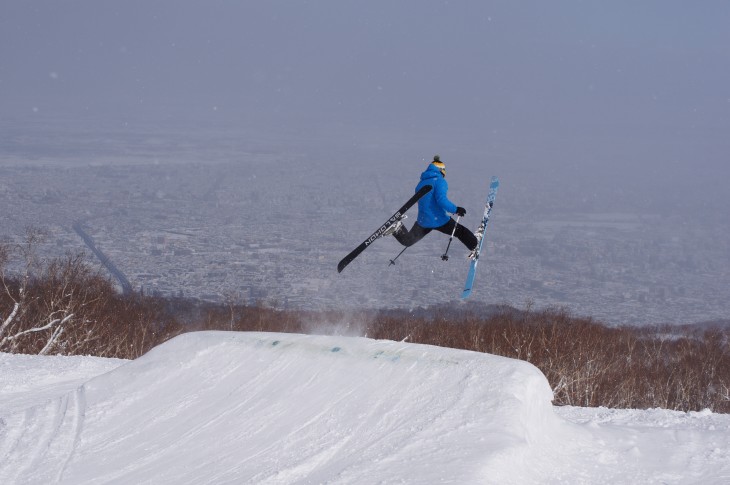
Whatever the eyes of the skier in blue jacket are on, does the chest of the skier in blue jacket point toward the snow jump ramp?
no
